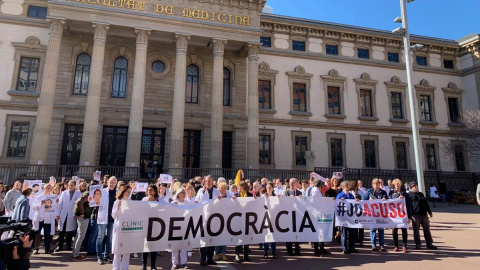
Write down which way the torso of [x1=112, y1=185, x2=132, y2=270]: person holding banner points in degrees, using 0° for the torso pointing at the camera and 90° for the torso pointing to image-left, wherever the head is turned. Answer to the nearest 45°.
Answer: approximately 315°

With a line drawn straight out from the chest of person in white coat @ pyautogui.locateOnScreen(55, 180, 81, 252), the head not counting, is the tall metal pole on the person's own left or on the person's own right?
on the person's own left

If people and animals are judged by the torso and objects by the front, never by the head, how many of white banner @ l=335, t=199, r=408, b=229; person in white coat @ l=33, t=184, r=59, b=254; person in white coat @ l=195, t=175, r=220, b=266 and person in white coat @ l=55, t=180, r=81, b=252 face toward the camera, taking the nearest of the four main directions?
4

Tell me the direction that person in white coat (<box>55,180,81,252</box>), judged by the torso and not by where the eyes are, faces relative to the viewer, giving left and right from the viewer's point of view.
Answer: facing the viewer

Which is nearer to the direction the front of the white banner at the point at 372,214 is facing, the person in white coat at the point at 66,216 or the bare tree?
the person in white coat

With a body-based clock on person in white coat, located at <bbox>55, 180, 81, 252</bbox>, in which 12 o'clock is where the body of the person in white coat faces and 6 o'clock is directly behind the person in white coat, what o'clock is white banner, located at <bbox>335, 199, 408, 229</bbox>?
The white banner is roughly at 10 o'clock from the person in white coat.

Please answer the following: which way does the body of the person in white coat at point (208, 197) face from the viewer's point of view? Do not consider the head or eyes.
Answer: toward the camera

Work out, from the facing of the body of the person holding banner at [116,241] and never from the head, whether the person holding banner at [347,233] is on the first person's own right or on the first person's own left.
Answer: on the first person's own left

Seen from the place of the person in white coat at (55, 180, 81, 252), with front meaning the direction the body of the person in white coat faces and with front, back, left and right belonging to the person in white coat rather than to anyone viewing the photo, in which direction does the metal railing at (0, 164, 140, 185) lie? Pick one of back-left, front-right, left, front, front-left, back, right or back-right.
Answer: back
